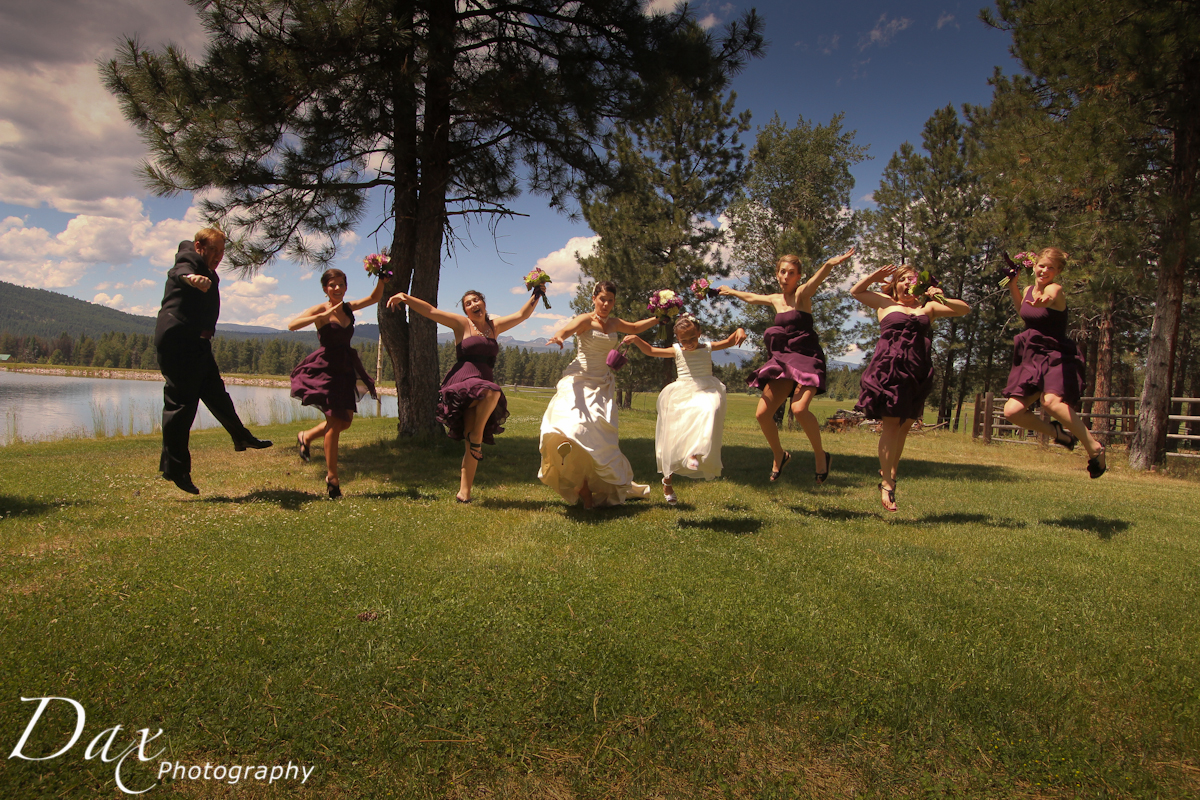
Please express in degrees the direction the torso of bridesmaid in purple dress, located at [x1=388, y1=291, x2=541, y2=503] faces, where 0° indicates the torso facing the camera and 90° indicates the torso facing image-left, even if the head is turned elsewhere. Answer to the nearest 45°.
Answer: approximately 0°

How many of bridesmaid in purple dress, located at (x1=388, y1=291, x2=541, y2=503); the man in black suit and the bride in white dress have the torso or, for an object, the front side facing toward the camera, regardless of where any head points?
2

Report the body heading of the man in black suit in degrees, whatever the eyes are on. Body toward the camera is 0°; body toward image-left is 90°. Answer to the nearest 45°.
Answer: approximately 270°

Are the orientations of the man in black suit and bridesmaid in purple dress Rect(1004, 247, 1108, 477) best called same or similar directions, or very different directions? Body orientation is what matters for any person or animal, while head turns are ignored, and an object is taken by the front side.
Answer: very different directions

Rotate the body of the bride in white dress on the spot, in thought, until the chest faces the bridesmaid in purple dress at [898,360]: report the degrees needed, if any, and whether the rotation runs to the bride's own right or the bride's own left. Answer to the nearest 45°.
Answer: approximately 90° to the bride's own left

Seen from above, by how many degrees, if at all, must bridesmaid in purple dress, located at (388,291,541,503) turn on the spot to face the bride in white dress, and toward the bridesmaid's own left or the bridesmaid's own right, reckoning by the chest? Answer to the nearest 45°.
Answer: approximately 45° to the bridesmaid's own left

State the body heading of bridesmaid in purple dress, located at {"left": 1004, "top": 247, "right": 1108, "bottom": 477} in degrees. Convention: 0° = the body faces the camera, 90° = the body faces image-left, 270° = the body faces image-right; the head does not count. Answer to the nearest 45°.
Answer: approximately 45°

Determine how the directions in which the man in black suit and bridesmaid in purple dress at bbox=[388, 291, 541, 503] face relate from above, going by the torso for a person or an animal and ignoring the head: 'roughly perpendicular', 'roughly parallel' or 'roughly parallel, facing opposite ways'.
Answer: roughly perpendicular

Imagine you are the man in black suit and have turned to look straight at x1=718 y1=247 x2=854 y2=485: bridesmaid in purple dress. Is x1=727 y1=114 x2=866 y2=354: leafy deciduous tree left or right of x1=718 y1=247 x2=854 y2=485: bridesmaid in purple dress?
left
